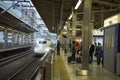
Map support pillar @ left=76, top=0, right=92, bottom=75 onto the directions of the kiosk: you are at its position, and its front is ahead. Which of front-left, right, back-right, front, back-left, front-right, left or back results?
front

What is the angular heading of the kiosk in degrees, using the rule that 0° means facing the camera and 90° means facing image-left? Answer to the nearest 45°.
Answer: approximately 45°
